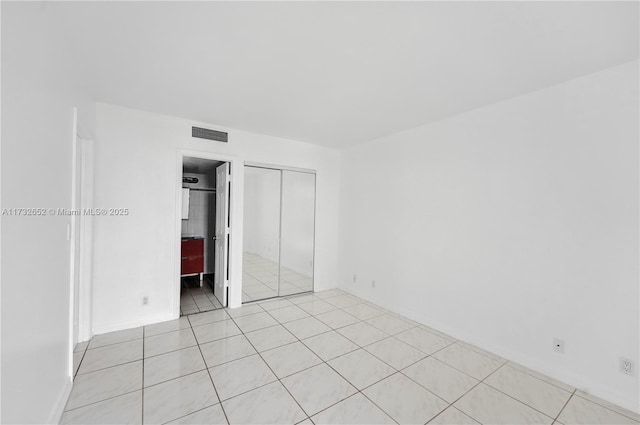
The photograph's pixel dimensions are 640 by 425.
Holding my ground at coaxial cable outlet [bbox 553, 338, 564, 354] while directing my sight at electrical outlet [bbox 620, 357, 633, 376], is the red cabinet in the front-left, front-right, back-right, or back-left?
back-right

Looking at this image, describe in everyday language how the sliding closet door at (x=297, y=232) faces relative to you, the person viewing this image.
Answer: facing the viewer and to the right of the viewer

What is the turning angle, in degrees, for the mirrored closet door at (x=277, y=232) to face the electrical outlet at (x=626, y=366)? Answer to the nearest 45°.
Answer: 0° — it already faces it

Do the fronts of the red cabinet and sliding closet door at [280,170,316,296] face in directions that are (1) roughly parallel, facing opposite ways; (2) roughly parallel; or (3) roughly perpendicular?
roughly parallel

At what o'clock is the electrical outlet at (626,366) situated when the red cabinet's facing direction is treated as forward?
The electrical outlet is roughly at 11 o'clock from the red cabinet.

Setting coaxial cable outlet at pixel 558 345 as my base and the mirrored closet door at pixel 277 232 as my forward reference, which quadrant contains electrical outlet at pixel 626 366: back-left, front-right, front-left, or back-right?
back-left

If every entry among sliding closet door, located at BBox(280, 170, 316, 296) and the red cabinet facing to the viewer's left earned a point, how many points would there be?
0

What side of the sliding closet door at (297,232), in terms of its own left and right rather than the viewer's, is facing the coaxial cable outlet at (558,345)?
front

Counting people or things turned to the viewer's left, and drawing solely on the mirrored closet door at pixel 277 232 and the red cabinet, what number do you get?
0

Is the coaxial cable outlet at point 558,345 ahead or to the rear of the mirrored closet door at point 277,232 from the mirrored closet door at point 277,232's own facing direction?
ahead

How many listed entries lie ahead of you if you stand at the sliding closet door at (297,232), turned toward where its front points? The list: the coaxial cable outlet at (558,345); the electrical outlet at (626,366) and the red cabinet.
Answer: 2

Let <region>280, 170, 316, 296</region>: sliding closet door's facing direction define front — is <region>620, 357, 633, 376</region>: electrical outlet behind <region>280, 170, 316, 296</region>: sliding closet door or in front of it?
in front

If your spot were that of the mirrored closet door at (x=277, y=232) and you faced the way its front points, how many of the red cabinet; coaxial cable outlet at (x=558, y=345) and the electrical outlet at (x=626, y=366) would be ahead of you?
2

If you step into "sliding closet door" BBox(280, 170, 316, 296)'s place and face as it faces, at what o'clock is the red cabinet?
The red cabinet is roughly at 5 o'clock from the sliding closet door.

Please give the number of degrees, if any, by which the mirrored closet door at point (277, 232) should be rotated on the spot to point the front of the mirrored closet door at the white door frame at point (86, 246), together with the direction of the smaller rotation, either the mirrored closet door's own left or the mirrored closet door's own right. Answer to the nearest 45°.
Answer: approximately 90° to the mirrored closet door's own right

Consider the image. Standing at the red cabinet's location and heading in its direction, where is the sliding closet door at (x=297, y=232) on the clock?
The sliding closet door is roughly at 10 o'clock from the red cabinet.

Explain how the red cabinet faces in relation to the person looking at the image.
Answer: facing the viewer
